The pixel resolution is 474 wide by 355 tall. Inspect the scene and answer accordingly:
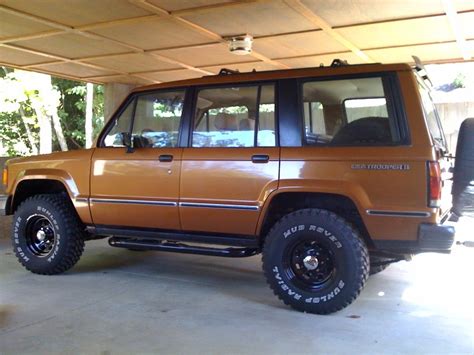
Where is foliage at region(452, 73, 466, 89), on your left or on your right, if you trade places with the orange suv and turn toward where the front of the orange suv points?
on your right

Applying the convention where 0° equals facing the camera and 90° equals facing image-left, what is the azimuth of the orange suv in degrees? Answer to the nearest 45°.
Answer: approximately 135°
